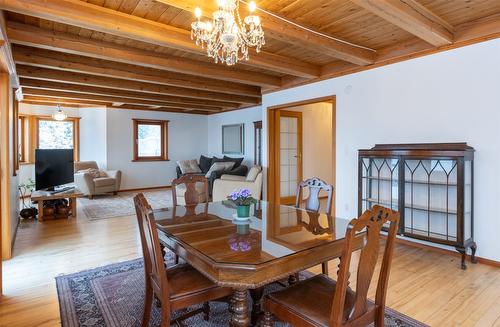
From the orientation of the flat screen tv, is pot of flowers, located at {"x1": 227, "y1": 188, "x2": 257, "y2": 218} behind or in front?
in front

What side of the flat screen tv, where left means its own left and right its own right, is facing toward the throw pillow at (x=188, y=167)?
left

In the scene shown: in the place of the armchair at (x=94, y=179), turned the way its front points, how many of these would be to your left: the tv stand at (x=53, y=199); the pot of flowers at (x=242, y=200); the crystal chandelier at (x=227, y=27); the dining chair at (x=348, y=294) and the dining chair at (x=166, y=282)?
0

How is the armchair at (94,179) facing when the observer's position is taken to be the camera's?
facing the viewer and to the right of the viewer

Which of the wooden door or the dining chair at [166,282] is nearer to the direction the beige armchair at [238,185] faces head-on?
the dining chair

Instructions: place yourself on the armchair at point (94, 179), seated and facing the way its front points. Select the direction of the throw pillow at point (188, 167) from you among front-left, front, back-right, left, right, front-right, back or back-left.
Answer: front-left

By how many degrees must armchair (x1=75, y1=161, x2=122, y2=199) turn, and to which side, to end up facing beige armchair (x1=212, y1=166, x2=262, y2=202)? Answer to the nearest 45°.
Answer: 0° — it already faces it

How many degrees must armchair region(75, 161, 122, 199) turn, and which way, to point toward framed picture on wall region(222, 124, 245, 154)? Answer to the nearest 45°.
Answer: approximately 45° to its left

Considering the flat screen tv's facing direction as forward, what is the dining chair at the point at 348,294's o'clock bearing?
The dining chair is roughly at 1 o'clock from the flat screen tv.

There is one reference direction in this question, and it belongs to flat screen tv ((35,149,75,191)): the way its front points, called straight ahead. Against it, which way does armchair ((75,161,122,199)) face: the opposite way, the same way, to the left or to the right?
the same way
